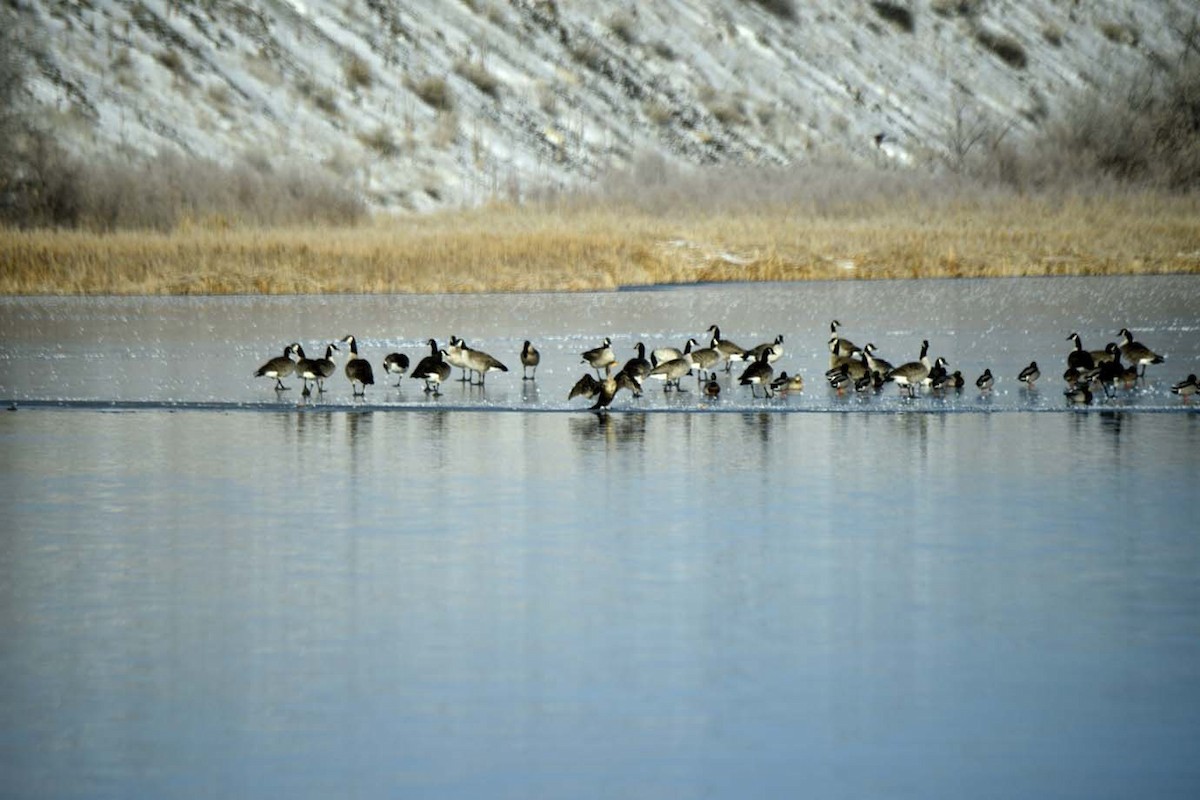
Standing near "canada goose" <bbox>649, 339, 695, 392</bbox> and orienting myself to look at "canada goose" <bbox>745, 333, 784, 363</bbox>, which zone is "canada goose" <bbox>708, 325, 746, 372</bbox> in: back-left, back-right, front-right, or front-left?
front-left

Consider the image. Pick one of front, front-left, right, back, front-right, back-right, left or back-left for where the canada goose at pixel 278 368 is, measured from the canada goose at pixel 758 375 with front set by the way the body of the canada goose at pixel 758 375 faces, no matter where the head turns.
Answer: back

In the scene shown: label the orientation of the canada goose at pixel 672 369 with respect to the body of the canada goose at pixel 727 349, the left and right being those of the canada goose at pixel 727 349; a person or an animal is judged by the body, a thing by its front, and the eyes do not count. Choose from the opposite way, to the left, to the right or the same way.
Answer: the opposite way

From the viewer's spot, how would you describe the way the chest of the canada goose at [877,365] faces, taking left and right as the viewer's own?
facing to the left of the viewer

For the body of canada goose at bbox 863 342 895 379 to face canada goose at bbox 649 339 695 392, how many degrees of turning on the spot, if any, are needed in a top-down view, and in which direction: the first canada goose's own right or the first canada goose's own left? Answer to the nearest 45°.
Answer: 0° — it already faces it

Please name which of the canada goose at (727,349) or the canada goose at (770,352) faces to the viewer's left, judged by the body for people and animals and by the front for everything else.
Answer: the canada goose at (727,349)

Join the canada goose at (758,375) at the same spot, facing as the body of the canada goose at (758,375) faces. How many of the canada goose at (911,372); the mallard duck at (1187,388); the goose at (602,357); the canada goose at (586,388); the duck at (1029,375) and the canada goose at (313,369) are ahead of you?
3
